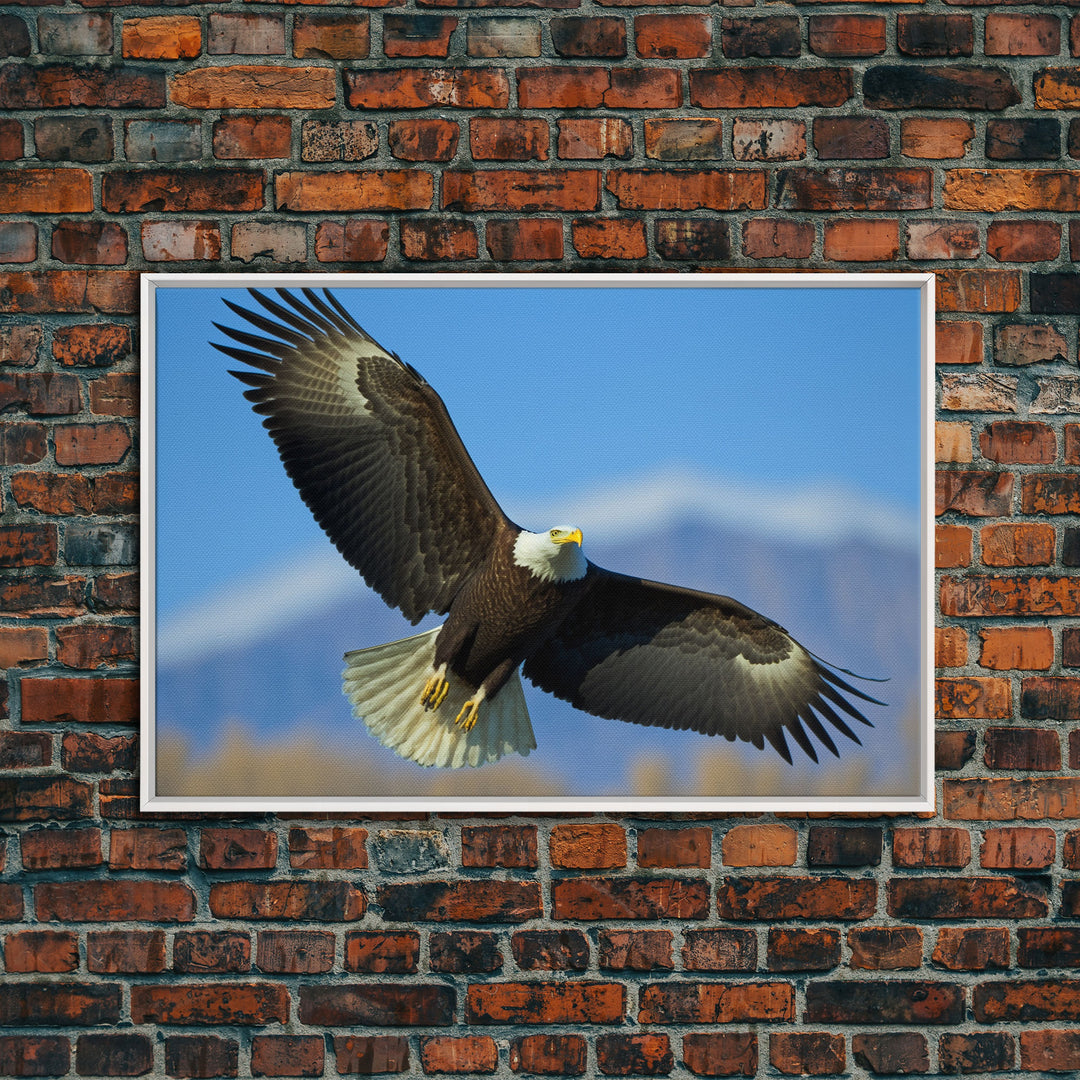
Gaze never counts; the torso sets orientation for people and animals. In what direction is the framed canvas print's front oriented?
toward the camera
